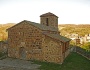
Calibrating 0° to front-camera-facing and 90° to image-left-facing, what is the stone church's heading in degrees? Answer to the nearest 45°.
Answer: approximately 45°
